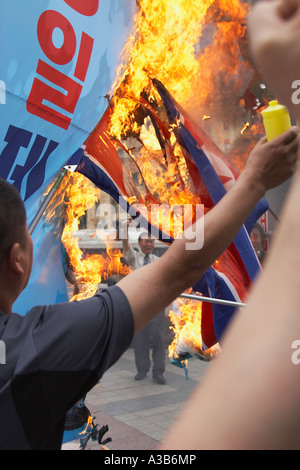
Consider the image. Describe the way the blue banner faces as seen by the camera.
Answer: facing the viewer

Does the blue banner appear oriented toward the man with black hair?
yes

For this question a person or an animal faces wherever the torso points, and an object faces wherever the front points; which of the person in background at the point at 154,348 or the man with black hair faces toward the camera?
the person in background

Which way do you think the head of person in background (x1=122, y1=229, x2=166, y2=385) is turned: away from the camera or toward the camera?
toward the camera

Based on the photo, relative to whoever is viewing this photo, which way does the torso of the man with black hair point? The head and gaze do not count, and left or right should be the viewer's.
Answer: facing away from the viewer and to the right of the viewer

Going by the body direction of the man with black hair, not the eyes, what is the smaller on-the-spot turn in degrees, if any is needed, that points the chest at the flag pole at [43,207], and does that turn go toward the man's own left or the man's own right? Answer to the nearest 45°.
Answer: approximately 45° to the man's own left

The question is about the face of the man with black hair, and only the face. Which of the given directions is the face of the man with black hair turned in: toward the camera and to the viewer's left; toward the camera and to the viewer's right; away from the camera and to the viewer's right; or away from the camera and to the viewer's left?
away from the camera and to the viewer's right

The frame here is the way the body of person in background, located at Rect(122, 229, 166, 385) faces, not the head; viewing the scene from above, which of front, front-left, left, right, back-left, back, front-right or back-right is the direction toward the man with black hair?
front

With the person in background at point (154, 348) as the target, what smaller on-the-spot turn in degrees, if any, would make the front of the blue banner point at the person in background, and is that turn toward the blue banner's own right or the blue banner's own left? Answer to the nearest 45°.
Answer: approximately 180°

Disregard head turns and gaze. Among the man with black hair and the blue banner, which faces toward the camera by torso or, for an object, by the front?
the blue banner

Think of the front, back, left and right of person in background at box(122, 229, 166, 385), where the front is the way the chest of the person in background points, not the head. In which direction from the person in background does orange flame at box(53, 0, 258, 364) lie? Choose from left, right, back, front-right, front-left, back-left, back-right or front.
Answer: front

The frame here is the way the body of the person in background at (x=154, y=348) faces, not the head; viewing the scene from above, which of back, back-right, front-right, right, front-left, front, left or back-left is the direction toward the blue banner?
front

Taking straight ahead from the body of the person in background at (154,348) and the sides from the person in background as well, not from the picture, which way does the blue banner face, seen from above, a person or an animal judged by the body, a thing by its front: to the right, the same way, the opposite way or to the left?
the same way

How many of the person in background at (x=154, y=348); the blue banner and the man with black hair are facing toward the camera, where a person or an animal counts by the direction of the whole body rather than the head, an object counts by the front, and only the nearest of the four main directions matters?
2

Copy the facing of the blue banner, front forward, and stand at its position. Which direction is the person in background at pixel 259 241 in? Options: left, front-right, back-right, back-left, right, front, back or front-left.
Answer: left

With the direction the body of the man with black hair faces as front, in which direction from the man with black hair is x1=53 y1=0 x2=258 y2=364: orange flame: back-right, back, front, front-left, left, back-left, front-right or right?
front-left
